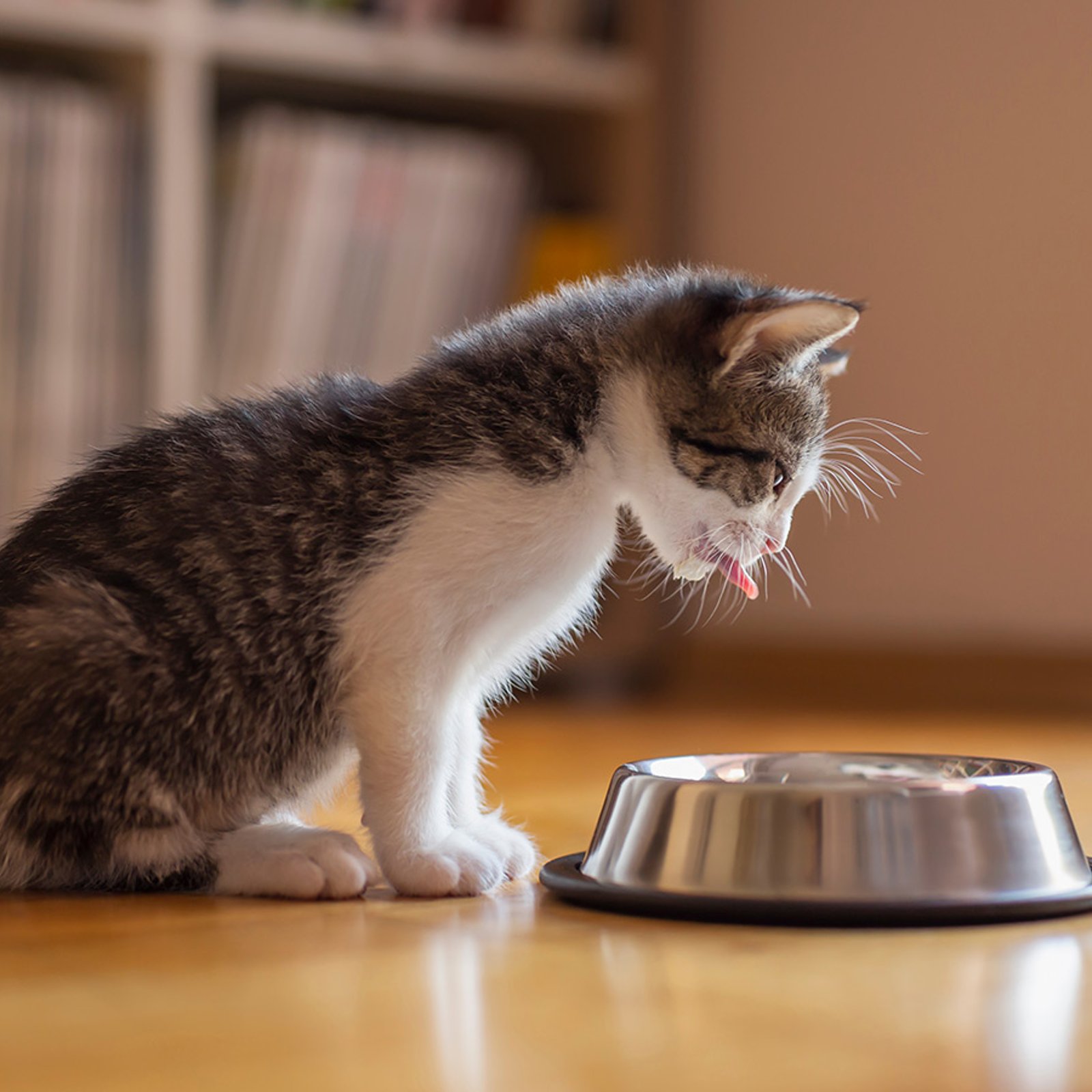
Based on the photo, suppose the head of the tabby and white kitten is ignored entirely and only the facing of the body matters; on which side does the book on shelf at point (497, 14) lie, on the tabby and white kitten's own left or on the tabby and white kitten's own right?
on the tabby and white kitten's own left

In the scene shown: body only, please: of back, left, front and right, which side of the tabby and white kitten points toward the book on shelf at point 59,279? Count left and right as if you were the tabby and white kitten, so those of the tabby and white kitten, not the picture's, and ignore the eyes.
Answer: left

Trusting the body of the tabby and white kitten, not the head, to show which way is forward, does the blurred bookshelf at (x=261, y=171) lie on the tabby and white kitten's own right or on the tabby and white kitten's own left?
on the tabby and white kitten's own left

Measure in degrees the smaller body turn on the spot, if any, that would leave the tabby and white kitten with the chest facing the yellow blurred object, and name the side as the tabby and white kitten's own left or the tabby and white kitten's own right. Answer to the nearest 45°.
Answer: approximately 90° to the tabby and white kitten's own left

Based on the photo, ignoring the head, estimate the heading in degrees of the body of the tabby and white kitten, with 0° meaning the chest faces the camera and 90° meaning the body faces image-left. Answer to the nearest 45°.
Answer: approximately 270°

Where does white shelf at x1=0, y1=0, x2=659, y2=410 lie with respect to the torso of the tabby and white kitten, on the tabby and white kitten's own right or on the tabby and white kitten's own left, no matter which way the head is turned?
on the tabby and white kitten's own left
